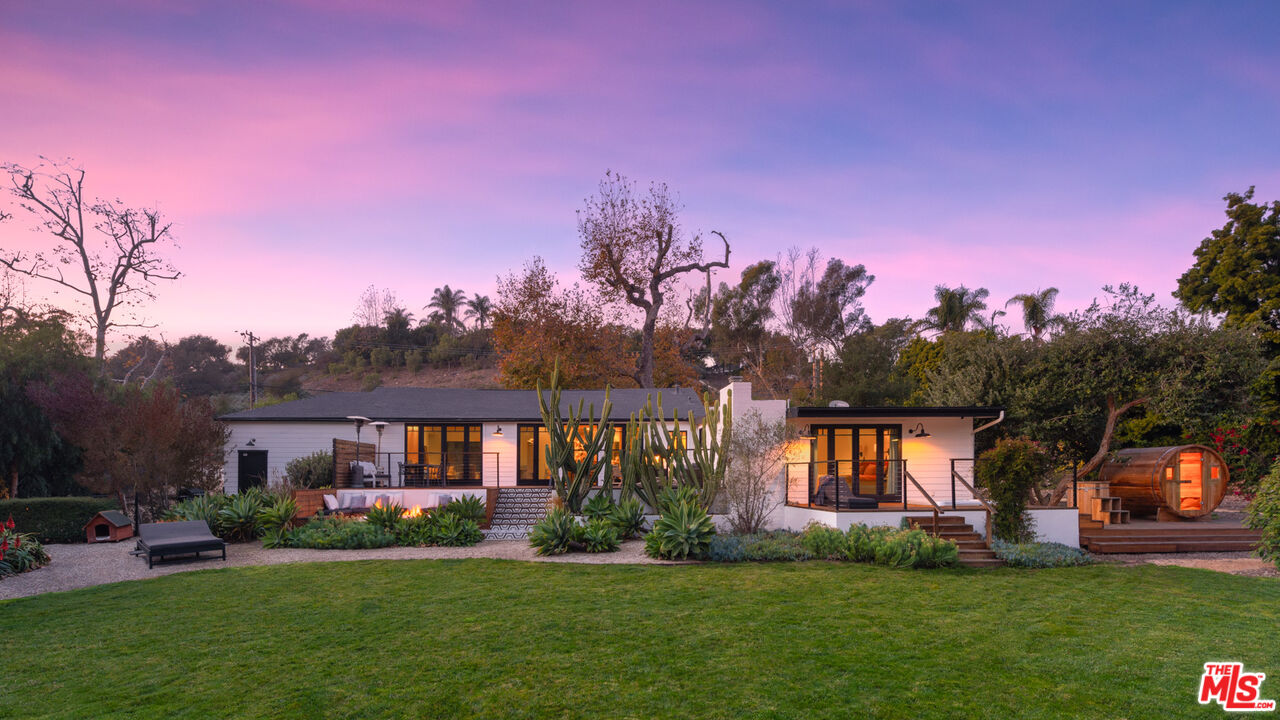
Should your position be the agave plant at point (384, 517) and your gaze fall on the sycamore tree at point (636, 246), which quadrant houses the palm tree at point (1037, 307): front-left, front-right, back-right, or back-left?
front-right

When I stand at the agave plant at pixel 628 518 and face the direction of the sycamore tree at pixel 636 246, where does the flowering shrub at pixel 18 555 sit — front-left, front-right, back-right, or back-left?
back-left

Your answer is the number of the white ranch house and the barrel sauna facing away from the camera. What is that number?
0

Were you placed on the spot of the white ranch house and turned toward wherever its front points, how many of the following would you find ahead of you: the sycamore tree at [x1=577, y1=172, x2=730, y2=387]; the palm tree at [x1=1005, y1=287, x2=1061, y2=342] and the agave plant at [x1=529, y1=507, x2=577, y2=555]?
1

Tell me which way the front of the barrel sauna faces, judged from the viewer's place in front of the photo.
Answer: facing the viewer and to the right of the viewer

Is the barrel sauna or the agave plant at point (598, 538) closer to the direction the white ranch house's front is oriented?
the agave plant

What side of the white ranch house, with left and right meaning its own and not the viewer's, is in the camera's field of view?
front

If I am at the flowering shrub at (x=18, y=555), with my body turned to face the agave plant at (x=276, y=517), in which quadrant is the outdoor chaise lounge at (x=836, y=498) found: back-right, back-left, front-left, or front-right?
front-right

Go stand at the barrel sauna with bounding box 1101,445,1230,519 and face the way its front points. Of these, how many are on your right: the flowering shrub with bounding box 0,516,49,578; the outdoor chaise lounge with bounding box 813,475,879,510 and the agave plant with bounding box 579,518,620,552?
3

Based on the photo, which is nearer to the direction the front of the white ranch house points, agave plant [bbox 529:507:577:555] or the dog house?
the agave plant

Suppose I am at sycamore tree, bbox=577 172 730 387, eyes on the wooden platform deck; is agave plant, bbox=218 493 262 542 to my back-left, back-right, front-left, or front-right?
front-right
